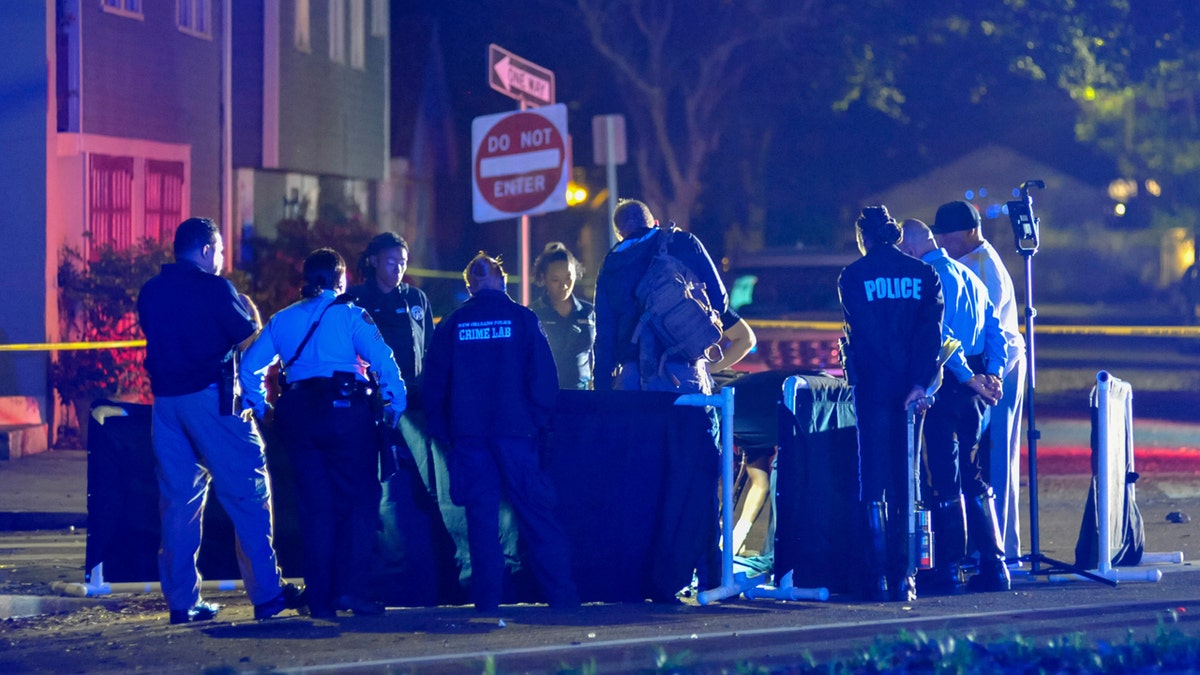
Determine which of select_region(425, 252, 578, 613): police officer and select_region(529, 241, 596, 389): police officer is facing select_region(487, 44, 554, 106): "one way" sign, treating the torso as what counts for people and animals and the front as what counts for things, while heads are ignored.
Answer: select_region(425, 252, 578, 613): police officer

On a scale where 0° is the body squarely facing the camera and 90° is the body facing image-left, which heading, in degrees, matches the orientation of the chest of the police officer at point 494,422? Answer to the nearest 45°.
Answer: approximately 180°

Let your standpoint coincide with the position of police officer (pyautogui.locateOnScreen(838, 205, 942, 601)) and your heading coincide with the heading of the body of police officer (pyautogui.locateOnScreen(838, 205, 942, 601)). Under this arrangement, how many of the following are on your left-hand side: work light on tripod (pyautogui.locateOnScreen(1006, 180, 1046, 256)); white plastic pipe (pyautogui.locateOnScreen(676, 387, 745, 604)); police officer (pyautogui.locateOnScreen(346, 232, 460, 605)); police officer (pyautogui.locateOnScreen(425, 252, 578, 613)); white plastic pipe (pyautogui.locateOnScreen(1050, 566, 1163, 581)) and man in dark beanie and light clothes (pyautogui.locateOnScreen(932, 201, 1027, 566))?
3

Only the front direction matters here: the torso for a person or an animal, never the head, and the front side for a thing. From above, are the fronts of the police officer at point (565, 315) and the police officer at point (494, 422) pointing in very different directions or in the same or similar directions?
very different directions

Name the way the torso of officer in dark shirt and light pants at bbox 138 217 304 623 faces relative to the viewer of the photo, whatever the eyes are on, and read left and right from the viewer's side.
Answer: facing away from the viewer and to the right of the viewer

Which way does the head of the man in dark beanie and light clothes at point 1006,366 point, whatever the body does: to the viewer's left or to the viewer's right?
to the viewer's left

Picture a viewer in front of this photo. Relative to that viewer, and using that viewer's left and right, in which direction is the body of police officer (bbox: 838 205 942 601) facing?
facing away from the viewer

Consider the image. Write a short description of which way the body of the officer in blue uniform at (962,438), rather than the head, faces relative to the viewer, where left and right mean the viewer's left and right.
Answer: facing away from the viewer and to the left of the viewer
